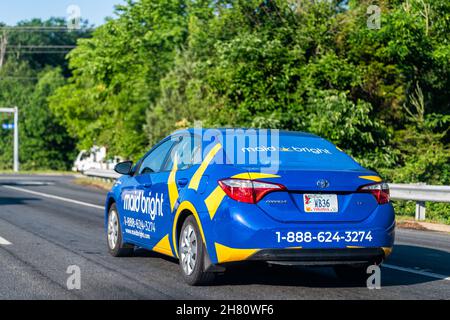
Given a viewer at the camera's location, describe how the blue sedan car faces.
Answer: facing away from the viewer and to the left of the viewer

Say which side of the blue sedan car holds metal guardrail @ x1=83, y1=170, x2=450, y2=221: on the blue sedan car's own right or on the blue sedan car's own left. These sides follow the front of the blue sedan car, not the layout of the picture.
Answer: on the blue sedan car's own right
